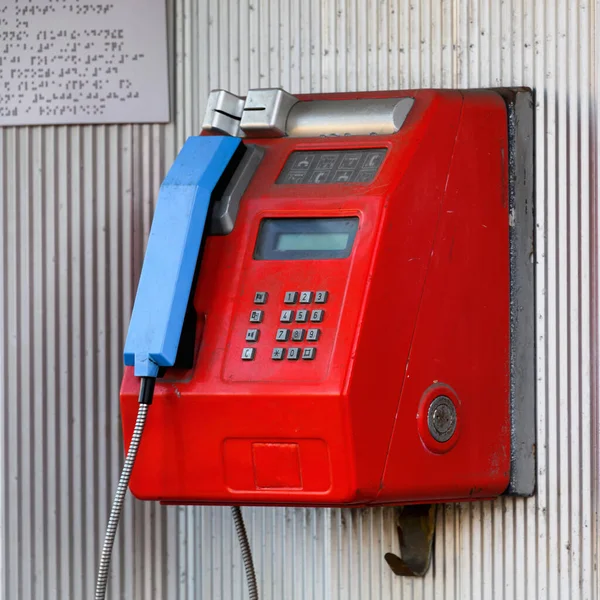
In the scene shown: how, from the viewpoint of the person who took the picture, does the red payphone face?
facing the viewer and to the left of the viewer
